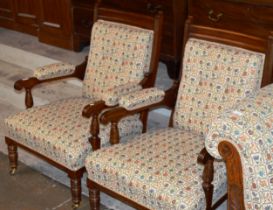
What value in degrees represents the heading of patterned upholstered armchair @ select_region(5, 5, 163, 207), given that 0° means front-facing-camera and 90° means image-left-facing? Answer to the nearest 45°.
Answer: approximately 45°

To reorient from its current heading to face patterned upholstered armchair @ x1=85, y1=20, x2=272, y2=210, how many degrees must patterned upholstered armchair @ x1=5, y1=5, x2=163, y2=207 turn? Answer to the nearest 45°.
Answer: approximately 90° to its left

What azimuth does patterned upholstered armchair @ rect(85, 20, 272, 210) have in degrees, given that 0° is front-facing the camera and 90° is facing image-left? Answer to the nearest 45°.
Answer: approximately 45°

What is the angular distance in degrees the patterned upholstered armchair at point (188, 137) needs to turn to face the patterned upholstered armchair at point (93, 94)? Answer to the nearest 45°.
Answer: approximately 90° to its right
